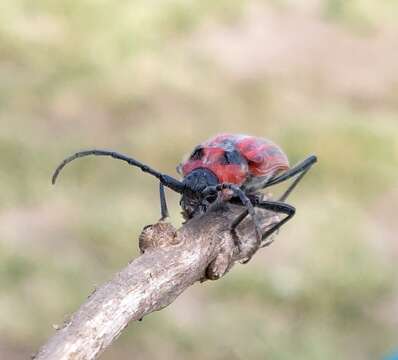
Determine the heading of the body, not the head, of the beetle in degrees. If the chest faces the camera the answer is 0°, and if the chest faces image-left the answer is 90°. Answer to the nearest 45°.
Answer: approximately 45°
